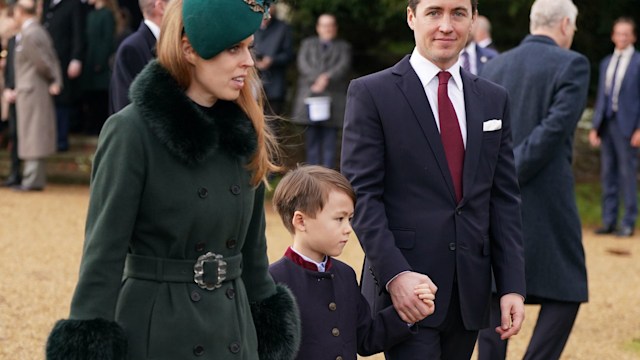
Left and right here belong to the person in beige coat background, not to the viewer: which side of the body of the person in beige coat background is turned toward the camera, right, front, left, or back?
left

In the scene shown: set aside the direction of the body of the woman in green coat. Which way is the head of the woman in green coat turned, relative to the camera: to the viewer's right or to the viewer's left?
to the viewer's right

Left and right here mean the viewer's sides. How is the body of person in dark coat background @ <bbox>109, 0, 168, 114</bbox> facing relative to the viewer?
facing to the right of the viewer

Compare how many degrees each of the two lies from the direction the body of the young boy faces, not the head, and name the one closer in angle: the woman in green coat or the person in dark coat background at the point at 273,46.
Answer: the woman in green coat

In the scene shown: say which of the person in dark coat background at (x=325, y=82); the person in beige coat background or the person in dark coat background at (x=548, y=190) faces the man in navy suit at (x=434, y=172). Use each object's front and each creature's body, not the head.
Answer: the person in dark coat background at (x=325, y=82)

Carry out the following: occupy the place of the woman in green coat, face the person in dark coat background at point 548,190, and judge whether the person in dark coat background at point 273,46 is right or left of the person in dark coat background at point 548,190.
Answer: left
